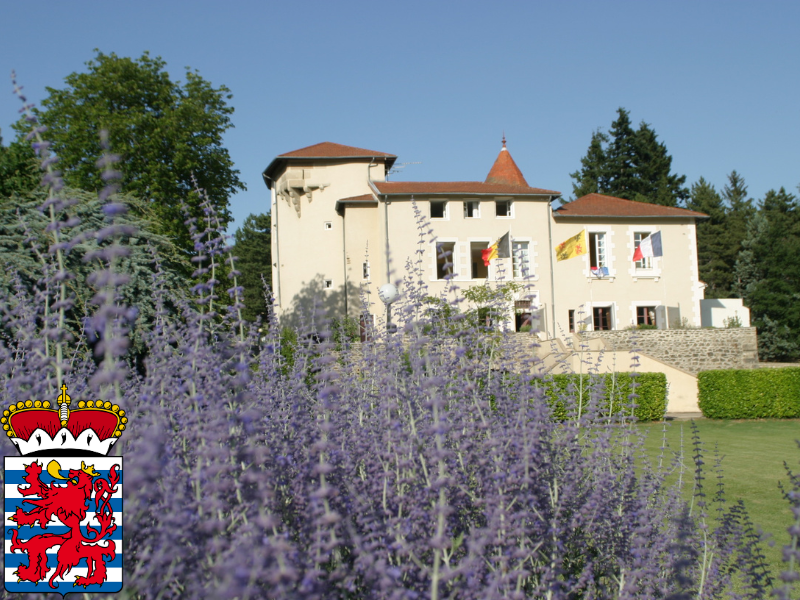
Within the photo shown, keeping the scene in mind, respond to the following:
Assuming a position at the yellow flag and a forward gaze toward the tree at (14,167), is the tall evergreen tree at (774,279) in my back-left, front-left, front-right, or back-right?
back-right

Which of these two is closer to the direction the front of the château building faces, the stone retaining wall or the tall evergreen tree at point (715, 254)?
the stone retaining wall

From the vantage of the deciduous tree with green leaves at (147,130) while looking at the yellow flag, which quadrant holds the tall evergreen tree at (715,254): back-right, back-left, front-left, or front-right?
front-left

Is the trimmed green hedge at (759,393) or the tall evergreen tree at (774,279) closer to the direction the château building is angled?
the trimmed green hedge

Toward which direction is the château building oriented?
toward the camera

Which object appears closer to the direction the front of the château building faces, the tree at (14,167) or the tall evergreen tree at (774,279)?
the tree

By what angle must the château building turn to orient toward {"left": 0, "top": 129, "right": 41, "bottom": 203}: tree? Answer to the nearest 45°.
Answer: approximately 45° to its right

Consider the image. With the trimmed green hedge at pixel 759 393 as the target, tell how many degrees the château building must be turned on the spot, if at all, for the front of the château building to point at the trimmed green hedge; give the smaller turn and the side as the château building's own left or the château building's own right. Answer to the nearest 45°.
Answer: approximately 45° to the château building's own left

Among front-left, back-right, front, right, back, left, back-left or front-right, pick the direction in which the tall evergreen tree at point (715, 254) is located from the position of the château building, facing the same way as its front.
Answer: back-left

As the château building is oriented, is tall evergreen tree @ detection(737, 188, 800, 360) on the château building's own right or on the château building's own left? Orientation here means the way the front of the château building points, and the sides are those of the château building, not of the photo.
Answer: on the château building's own left

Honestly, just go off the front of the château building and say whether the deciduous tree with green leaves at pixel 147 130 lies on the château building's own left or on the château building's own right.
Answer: on the château building's own right

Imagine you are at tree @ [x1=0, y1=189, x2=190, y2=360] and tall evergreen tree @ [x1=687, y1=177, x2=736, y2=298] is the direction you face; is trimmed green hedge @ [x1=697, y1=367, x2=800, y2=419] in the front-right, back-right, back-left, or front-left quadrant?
front-right
